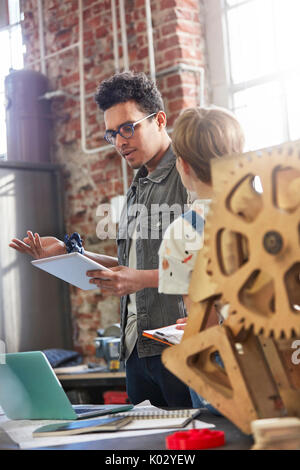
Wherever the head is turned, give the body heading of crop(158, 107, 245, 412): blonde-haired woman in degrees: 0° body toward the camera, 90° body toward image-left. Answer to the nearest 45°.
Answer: approximately 135°

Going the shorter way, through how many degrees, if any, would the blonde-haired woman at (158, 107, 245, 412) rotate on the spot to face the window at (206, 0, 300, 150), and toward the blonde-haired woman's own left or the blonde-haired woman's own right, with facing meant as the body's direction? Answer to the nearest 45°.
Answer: approximately 45° to the blonde-haired woman's own right

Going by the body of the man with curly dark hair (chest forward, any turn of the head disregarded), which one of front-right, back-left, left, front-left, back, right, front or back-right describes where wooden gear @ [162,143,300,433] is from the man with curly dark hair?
front-left

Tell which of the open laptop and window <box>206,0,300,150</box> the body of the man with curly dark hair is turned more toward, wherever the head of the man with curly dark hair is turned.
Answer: the open laptop

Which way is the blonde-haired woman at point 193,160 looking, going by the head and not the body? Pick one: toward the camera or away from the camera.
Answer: away from the camera

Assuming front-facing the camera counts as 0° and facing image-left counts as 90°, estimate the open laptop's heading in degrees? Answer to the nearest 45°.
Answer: approximately 225°

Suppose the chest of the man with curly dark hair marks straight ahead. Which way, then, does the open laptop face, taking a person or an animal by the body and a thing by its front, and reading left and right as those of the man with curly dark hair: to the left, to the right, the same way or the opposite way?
the opposite way

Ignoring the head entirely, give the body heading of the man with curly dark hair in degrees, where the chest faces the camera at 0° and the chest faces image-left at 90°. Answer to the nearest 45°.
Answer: approximately 45°

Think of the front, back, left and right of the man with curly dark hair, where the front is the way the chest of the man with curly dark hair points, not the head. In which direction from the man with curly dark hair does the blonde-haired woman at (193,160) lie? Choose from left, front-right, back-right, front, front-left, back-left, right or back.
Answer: front-left

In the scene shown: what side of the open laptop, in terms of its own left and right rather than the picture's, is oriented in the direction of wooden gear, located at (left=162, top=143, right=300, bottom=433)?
right

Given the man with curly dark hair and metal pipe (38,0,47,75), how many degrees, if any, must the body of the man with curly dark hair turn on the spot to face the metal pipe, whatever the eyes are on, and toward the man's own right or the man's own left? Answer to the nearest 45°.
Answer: approximately 135° to the man's own right

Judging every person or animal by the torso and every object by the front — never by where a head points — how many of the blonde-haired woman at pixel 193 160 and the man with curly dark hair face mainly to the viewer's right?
0

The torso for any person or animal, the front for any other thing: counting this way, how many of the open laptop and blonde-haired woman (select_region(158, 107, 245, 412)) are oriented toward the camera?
0
